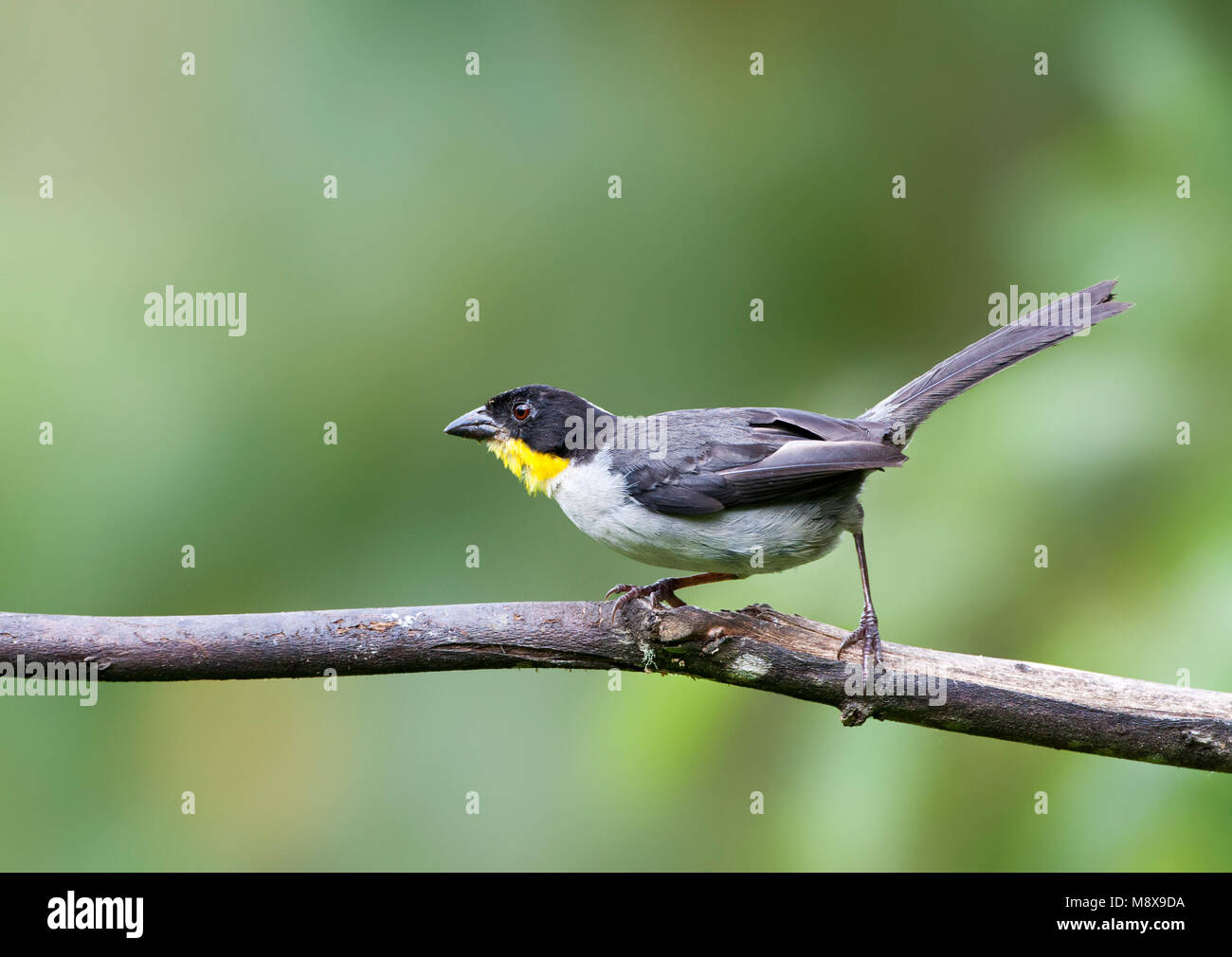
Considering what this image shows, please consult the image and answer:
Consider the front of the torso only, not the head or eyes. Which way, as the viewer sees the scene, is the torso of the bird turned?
to the viewer's left
